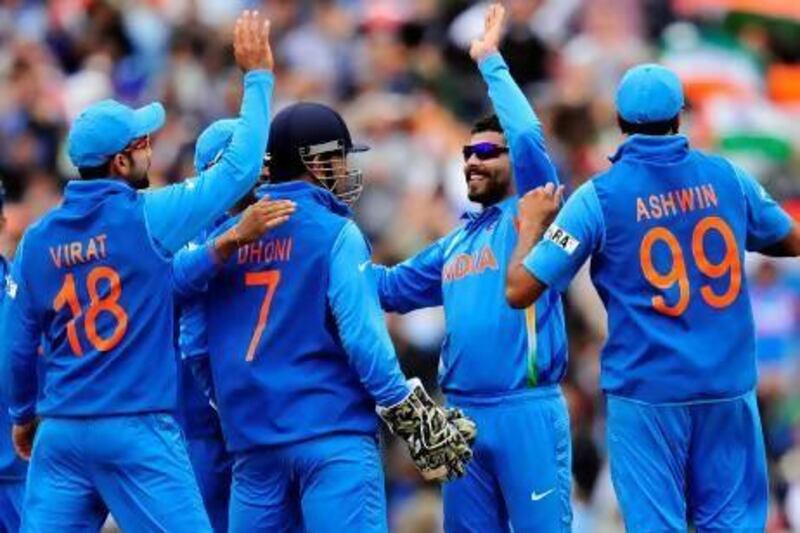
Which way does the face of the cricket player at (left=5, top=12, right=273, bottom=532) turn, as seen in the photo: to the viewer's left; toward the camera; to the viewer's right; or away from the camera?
to the viewer's right

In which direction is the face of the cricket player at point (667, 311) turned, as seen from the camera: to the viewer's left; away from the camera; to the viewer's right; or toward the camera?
away from the camera

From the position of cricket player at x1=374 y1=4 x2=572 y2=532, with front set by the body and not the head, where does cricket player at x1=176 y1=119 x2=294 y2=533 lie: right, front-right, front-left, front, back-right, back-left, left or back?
front-right

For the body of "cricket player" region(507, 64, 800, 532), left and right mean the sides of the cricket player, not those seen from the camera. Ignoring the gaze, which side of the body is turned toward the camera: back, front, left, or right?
back

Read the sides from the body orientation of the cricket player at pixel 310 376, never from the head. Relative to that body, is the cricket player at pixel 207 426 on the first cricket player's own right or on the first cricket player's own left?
on the first cricket player's own left

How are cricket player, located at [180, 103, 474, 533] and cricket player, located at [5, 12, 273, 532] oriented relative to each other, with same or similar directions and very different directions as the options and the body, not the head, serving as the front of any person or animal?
same or similar directions

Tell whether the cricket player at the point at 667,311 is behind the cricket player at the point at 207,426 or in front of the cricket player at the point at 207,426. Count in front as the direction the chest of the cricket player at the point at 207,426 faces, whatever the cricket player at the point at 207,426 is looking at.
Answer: in front

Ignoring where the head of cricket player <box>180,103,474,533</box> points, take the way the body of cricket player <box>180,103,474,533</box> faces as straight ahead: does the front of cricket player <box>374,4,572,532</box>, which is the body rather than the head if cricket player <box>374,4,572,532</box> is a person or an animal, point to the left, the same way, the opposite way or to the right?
the opposite way

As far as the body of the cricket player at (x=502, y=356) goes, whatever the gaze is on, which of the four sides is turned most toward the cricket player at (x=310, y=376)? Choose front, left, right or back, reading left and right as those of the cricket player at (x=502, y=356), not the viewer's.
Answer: front

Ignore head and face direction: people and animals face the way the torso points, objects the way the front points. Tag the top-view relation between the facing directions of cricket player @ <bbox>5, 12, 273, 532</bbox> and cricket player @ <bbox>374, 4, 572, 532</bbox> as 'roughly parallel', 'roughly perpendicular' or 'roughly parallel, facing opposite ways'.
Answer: roughly parallel, facing opposite ways

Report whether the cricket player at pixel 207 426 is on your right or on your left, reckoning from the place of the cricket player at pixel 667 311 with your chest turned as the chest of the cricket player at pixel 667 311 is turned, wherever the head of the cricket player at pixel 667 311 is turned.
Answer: on your left

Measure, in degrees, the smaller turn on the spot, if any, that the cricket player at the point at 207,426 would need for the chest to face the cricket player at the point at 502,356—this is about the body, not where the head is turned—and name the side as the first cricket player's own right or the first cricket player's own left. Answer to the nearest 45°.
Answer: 0° — they already face them

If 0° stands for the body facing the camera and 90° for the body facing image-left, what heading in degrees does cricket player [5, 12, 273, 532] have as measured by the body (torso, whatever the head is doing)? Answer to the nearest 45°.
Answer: approximately 225°

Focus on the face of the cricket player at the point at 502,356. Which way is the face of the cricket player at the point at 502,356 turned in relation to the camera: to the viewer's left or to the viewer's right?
to the viewer's left
